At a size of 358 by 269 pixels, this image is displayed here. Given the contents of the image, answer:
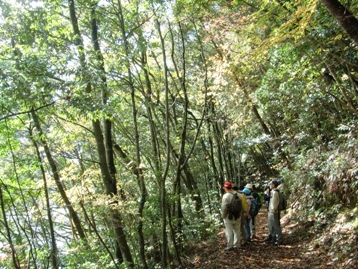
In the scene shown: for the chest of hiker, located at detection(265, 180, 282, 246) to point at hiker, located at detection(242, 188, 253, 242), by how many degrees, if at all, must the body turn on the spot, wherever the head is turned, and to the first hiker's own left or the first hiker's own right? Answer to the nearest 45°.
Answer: approximately 45° to the first hiker's own right

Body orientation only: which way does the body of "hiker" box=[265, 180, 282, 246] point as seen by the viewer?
to the viewer's left

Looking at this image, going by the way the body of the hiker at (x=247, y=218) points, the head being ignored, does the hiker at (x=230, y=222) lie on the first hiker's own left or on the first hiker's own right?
on the first hiker's own left
